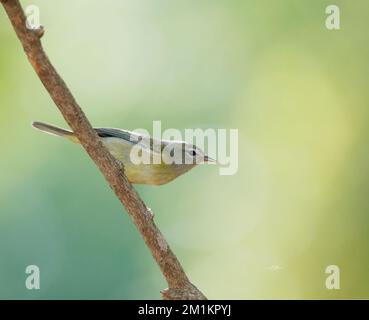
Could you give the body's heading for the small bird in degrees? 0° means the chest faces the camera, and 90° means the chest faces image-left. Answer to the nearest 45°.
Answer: approximately 270°
